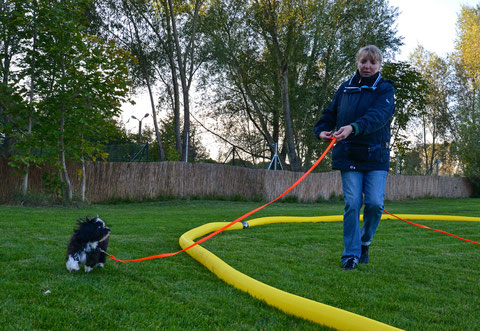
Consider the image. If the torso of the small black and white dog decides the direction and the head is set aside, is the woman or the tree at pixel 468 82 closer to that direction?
the woman

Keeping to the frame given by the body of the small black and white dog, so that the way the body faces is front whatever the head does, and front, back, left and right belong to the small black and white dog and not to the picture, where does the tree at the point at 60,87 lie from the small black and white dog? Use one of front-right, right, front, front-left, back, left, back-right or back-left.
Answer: back-left

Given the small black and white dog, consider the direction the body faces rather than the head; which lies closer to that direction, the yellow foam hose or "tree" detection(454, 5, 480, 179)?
the yellow foam hose

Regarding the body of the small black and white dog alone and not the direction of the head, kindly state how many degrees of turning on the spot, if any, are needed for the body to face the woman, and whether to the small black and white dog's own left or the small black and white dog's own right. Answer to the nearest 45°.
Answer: approximately 45° to the small black and white dog's own left

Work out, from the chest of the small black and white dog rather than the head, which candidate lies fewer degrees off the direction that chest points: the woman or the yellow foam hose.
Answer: the yellow foam hose

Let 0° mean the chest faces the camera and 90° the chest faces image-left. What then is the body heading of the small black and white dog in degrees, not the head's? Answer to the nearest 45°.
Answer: approximately 315°

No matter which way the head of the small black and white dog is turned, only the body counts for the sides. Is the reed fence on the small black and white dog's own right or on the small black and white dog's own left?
on the small black and white dog's own left

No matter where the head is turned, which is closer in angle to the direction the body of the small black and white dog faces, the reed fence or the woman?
the woman

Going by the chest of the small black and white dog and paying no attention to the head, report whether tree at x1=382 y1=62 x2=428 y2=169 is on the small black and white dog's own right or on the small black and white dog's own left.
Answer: on the small black and white dog's own left

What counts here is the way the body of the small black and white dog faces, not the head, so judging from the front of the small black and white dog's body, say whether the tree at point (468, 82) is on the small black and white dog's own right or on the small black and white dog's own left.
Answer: on the small black and white dog's own left

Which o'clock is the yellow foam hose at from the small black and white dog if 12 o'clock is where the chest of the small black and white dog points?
The yellow foam hose is roughly at 12 o'clock from the small black and white dog.

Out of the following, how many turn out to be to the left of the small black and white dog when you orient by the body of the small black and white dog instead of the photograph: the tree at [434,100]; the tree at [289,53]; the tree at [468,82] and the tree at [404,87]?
4

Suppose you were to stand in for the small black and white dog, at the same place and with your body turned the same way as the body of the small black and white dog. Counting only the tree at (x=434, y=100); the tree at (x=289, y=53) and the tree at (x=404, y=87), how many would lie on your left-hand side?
3

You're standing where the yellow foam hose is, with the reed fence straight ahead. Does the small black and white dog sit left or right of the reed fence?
left

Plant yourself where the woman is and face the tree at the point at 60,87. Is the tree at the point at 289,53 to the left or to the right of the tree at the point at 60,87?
right
